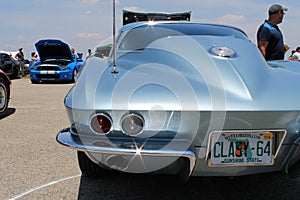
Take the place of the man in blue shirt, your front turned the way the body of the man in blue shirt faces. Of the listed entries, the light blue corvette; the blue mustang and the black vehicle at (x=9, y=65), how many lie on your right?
1

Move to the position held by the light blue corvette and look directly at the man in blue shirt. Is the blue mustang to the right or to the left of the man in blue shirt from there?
left
